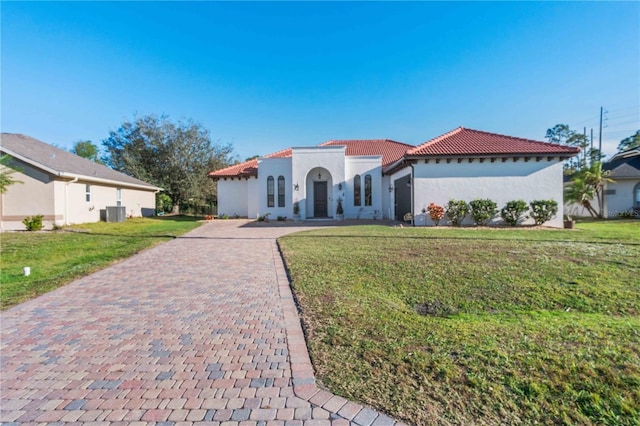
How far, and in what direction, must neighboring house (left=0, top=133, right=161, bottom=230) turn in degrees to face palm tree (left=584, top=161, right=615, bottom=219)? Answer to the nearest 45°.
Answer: approximately 90° to its left

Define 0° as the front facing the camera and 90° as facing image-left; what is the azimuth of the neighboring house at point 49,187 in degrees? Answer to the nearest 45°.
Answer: approximately 45°

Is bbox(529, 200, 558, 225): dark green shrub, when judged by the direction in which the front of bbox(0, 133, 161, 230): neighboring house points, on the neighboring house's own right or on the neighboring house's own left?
on the neighboring house's own left

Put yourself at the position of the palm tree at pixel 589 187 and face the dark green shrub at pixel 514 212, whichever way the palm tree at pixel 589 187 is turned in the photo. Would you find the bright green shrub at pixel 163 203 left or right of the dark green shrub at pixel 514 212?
right

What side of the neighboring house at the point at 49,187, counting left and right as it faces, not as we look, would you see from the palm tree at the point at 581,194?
left

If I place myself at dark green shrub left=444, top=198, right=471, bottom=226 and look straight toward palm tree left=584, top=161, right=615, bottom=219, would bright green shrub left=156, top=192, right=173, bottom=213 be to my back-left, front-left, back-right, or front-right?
back-left

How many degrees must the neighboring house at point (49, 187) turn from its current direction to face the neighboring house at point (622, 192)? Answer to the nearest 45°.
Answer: approximately 90° to its left

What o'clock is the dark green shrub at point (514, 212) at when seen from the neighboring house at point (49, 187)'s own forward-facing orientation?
The dark green shrub is roughly at 9 o'clock from the neighboring house.

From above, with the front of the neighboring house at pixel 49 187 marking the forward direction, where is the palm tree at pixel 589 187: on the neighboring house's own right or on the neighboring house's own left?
on the neighboring house's own left

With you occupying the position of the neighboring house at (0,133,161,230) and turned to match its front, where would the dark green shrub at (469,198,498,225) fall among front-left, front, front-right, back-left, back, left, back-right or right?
left

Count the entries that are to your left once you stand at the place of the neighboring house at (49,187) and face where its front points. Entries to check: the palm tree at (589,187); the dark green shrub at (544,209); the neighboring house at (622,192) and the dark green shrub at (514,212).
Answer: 4
